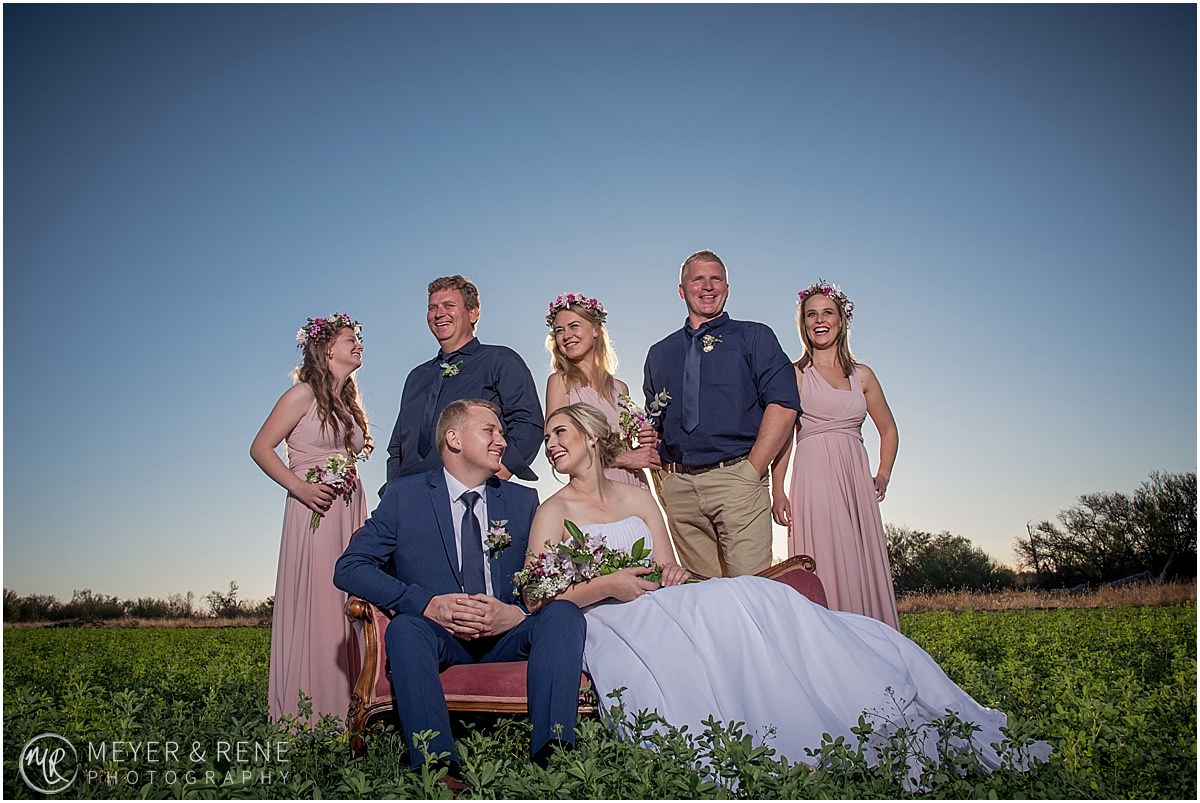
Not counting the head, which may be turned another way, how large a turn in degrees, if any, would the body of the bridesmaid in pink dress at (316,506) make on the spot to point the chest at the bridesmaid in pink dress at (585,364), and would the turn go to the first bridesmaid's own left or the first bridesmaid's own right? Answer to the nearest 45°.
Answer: approximately 45° to the first bridesmaid's own left

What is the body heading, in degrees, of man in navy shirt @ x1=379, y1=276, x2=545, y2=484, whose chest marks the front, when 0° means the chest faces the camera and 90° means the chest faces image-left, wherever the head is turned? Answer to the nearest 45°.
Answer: approximately 45°

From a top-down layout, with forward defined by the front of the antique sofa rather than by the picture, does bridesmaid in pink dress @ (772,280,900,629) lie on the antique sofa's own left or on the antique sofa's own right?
on the antique sofa's own left

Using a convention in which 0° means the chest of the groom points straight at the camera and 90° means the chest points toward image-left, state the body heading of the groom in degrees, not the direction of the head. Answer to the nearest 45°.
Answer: approximately 0°

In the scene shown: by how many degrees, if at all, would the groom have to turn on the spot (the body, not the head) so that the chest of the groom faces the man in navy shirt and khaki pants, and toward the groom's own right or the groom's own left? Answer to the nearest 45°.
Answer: approximately 135° to the groom's own left

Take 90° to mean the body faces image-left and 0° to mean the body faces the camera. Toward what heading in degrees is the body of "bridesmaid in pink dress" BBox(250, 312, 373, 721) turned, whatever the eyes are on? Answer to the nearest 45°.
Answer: approximately 315°

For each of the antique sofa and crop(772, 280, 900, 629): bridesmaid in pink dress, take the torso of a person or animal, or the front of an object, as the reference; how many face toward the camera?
2

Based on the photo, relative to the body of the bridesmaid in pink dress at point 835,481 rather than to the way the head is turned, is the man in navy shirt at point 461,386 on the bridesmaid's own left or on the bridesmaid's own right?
on the bridesmaid's own right

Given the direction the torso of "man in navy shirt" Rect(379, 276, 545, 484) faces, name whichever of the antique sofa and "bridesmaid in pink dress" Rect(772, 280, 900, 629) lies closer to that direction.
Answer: the antique sofa
